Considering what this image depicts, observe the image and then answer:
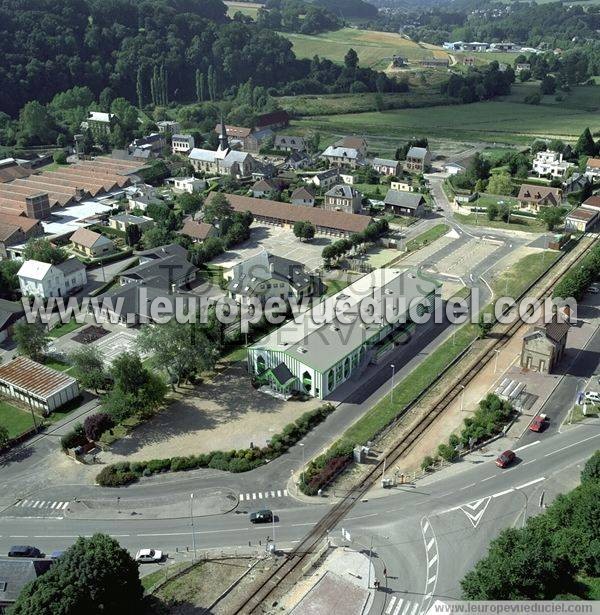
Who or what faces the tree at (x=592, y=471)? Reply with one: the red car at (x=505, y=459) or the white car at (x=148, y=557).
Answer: the white car

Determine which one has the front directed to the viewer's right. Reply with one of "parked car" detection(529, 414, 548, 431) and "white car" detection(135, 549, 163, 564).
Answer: the white car

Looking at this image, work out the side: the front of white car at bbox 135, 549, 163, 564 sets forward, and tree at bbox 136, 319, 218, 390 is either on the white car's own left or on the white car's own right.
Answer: on the white car's own left

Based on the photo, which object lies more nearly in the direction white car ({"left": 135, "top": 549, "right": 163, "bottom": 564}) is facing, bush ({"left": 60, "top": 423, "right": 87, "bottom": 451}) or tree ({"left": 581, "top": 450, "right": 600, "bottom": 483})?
the tree

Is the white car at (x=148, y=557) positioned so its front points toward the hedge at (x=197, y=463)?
no

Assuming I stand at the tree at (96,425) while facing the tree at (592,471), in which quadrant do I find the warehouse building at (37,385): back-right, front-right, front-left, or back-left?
back-left

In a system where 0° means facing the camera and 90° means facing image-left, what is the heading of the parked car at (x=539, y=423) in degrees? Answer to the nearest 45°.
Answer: approximately 45°

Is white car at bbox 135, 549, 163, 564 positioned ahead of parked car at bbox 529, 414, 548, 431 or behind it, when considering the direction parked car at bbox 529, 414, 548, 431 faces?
ahead

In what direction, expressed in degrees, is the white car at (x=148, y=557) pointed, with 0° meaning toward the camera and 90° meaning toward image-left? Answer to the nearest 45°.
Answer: approximately 270°

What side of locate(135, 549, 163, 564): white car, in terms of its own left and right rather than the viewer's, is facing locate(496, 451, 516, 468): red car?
front

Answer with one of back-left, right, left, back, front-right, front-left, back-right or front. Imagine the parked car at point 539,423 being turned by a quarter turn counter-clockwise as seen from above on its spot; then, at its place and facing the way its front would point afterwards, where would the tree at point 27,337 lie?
back-right
